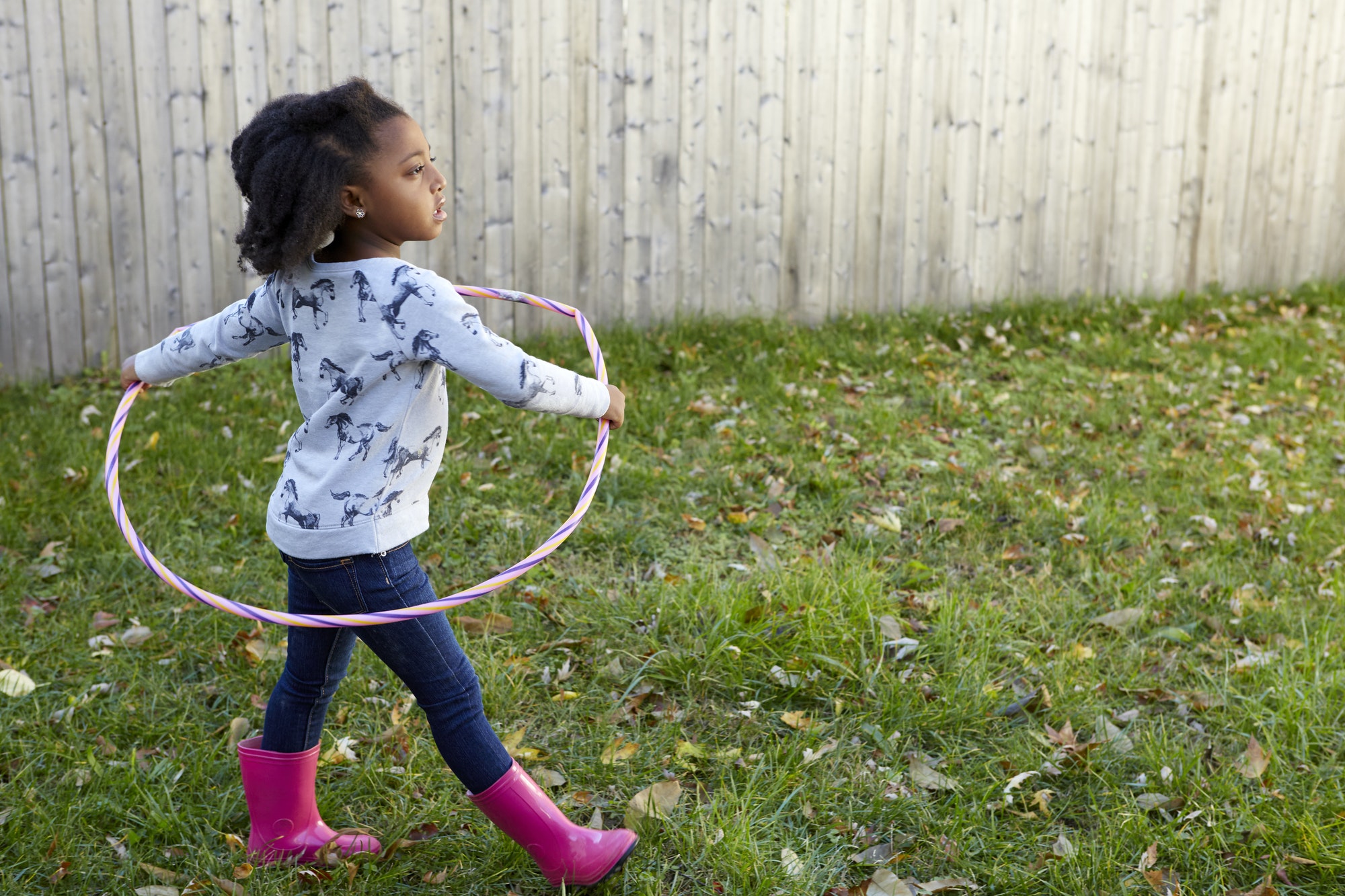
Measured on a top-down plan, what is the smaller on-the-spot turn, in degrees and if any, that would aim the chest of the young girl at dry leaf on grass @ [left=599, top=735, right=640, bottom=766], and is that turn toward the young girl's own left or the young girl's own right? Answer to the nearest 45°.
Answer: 0° — they already face it

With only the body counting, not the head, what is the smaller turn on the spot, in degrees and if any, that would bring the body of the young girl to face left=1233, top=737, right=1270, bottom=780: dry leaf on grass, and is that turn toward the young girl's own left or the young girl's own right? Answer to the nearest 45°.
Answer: approximately 45° to the young girl's own right

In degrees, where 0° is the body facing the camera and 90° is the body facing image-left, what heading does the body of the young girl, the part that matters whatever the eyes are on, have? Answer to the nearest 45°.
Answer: approximately 225°

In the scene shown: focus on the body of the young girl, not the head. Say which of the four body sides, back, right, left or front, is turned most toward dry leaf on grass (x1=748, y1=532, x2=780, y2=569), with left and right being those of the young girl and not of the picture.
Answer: front

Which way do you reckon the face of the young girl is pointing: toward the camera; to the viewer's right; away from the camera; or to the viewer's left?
to the viewer's right
